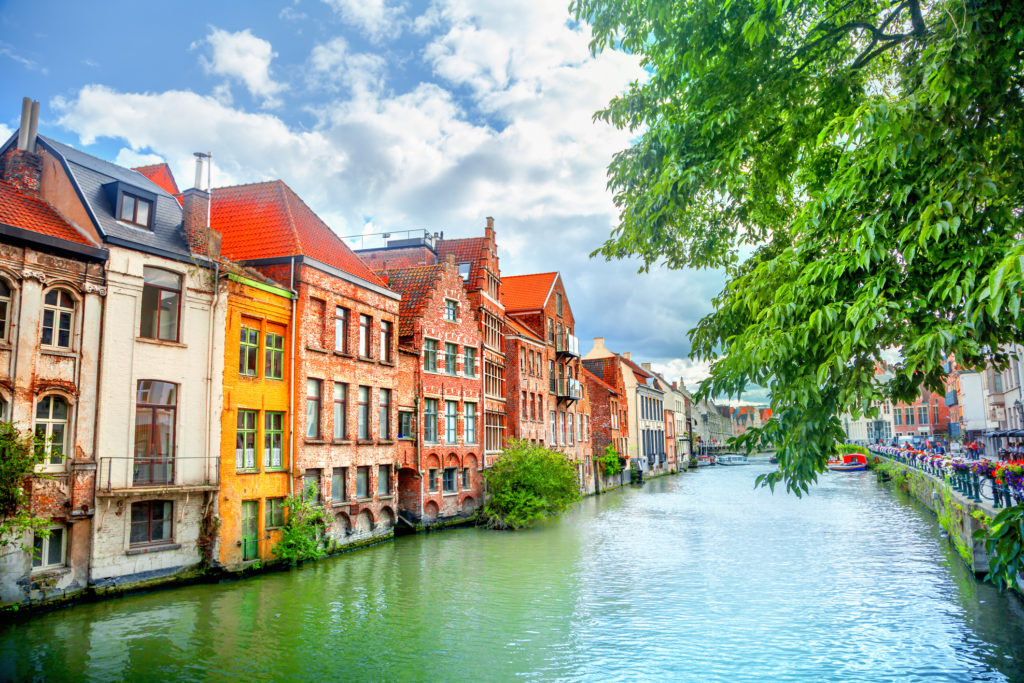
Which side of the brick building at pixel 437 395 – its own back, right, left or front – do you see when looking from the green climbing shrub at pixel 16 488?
right

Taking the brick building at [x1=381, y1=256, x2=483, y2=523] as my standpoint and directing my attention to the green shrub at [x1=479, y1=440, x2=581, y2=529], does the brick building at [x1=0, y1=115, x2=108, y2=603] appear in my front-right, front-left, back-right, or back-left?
back-right

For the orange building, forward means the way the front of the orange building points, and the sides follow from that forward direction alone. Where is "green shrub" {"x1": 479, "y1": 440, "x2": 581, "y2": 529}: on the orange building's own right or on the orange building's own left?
on the orange building's own left

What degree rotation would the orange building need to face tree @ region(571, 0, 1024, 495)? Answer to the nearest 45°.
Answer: approximately 45° to its right

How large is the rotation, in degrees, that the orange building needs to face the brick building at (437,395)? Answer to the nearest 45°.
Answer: approximately 90° to its left

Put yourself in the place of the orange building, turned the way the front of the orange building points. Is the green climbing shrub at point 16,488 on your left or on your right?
on your right

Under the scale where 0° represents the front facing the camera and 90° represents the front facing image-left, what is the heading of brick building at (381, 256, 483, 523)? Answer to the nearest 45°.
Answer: approximately 315°

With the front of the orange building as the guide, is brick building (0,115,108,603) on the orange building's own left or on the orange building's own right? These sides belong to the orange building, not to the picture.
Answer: on the orange building's own right

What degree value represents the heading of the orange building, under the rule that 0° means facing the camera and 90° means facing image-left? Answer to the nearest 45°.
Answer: approximately 315°
